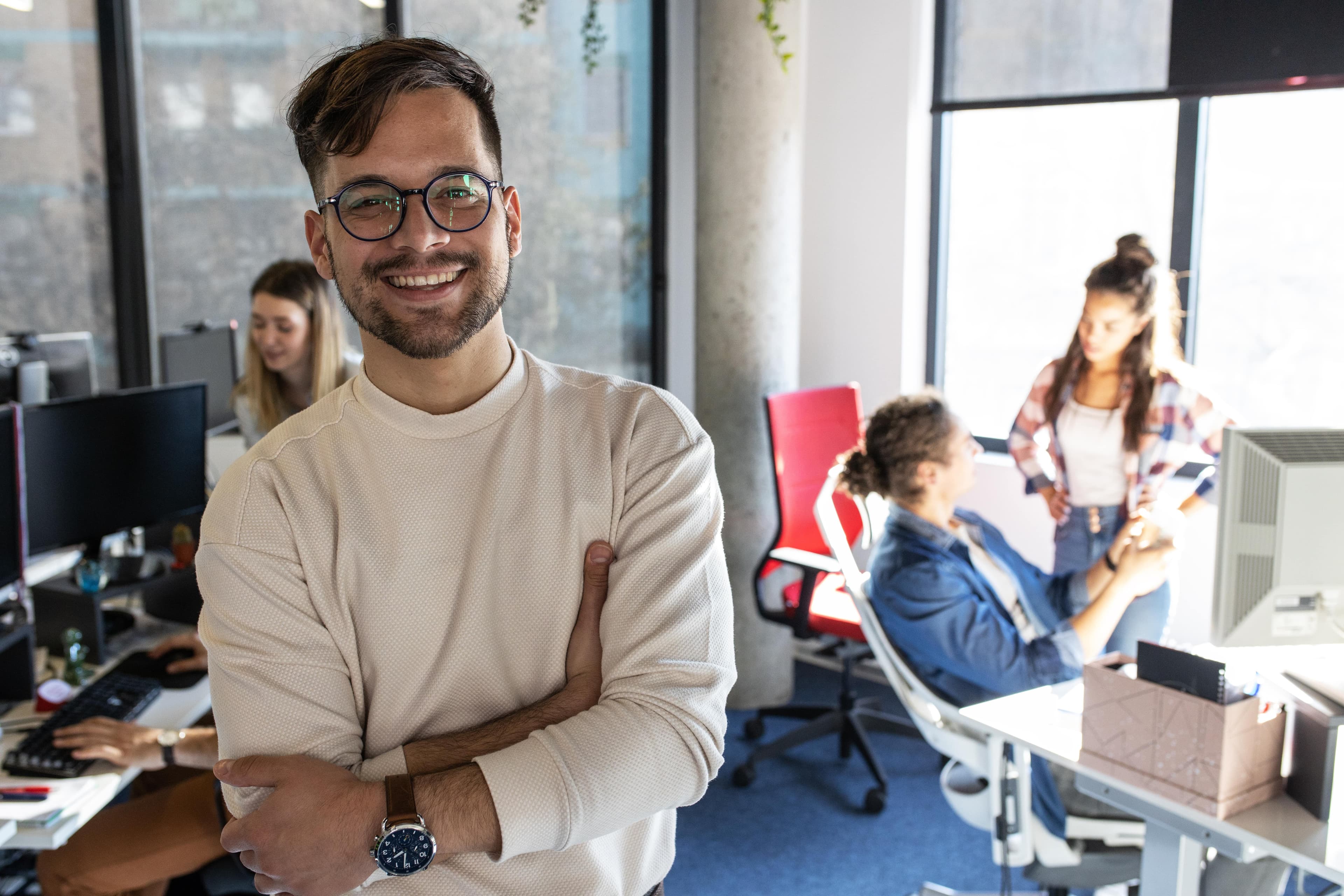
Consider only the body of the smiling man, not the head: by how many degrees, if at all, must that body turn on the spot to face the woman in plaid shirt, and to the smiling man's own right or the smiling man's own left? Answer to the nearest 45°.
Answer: approximately 135° to the smiling man's own left

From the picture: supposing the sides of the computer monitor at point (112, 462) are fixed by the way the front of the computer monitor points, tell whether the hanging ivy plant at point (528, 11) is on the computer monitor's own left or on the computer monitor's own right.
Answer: on the computer monitor's own left

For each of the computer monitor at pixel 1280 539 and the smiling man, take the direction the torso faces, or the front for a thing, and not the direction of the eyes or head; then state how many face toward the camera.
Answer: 1

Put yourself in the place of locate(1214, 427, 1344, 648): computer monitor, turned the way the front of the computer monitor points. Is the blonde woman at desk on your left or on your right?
on your left

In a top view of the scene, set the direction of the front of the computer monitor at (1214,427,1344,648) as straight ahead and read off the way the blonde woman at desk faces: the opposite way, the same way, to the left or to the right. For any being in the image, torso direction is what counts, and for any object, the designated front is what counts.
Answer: the opposite way

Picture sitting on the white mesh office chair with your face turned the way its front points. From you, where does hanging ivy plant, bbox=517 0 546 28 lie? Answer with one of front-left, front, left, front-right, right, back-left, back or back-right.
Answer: back-left

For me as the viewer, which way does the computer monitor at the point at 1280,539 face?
facing away from the viewer

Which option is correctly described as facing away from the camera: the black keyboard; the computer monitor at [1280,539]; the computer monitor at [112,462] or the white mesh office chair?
the computer monitor at [1280,539]

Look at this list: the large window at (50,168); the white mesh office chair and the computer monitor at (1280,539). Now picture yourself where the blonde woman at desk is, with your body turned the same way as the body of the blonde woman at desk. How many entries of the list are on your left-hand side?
2

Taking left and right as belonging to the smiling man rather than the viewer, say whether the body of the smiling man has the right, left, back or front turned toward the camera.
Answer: front

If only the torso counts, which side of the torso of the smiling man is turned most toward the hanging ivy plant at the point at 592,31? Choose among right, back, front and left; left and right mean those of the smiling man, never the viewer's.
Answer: back
